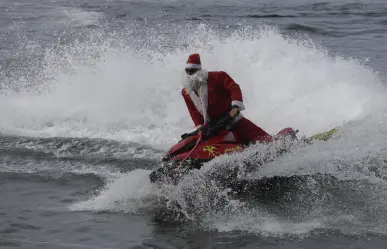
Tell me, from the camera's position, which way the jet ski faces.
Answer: facing the viewer and to the left of the viewer

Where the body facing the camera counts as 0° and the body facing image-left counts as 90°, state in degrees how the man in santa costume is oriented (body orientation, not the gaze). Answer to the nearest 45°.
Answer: approximately 45°
